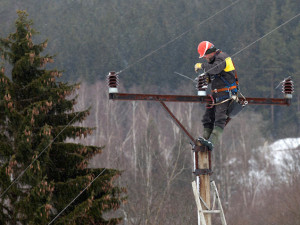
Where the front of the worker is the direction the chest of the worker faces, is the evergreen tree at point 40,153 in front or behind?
in front

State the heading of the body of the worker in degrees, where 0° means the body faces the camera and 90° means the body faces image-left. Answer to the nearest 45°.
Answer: approximately 90°
